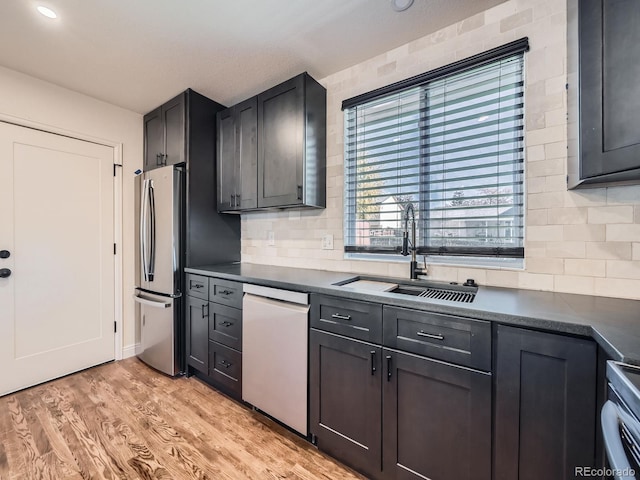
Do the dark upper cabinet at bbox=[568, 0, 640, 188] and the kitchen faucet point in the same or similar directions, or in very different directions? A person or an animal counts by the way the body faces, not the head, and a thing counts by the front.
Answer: same or similar directions

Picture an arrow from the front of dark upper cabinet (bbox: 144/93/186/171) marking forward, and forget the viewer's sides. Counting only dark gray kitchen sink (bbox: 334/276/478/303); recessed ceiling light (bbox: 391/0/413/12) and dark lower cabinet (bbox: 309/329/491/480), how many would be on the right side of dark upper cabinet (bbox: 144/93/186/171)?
0

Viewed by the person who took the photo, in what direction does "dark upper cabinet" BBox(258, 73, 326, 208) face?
facing the viewer and to the left of the viewer

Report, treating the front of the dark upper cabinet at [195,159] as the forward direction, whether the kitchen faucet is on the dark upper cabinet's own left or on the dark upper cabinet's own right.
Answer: on the dark upper cabinet's own left

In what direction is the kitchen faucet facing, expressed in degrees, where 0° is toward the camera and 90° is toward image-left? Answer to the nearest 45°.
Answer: approximately 45°

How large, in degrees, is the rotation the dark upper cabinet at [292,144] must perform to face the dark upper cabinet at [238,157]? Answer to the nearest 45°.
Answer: approximately 90° to its right

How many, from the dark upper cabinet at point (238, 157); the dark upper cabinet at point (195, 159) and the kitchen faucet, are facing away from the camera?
0

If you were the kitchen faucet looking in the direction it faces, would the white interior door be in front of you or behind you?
in front

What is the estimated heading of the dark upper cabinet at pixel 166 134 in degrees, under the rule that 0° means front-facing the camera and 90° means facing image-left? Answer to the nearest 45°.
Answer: approximately 45°

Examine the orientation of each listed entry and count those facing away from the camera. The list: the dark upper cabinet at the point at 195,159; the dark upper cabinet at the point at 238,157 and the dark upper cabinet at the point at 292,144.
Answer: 0

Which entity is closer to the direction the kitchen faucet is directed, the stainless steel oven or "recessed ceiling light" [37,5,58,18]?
the recessed ceiling light

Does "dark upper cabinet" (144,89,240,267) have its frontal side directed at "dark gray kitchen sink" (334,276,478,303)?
no

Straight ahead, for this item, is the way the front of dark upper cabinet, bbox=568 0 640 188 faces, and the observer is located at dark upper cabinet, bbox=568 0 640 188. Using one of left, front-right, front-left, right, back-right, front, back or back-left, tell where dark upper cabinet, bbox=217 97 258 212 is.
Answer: front-right

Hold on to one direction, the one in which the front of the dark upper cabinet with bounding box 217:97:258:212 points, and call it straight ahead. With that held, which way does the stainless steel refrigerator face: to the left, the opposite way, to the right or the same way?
the same way

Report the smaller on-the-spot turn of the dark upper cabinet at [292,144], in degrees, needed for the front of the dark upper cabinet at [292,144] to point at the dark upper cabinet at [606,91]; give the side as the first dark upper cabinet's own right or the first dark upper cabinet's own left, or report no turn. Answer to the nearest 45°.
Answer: approximately 90° to the first dark upper cabinet's own left

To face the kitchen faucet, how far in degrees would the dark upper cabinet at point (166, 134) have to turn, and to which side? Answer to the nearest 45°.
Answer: approximately 90° to its left

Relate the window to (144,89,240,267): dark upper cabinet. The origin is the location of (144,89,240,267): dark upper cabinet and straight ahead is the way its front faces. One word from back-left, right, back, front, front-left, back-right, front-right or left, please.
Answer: left

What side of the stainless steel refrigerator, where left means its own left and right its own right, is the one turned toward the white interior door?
right

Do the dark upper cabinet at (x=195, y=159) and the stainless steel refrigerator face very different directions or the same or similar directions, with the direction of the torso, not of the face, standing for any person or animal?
same or similar directions

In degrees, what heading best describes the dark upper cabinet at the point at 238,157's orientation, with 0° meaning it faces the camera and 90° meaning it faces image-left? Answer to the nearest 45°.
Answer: approximately 45°
